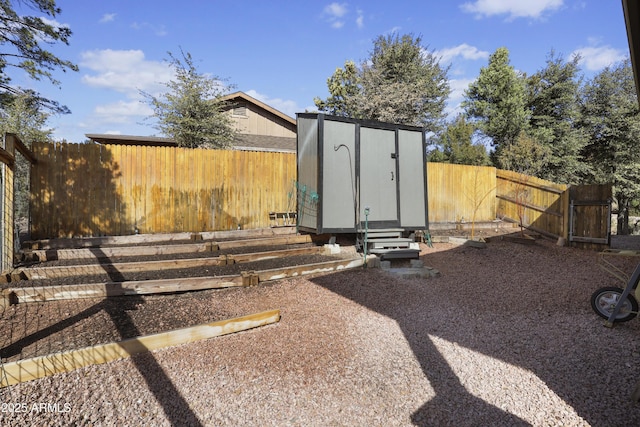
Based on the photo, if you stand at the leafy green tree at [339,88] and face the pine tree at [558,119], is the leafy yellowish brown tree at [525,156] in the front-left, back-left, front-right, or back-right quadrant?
front-right

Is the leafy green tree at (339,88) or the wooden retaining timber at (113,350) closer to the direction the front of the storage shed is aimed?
the wooden retaining timber

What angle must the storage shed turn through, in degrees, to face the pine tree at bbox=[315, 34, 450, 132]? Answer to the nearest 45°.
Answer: approximately 135° to its left

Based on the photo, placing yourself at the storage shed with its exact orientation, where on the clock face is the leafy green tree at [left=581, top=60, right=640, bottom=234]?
The leafy green tree is roughly at 9 o'clock from the storage shed.

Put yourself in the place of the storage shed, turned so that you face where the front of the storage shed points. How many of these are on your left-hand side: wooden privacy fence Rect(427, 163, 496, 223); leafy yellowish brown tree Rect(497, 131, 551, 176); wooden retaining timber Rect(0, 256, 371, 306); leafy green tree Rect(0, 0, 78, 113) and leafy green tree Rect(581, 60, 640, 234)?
3

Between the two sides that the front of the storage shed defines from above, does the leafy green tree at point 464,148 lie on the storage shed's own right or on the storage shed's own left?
on the storage shed's own left

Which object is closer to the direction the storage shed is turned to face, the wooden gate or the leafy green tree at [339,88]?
the wooden gate

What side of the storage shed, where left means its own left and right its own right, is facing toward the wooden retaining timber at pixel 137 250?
right

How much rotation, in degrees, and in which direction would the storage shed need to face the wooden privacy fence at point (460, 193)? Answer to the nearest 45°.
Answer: approximately 90° to its left

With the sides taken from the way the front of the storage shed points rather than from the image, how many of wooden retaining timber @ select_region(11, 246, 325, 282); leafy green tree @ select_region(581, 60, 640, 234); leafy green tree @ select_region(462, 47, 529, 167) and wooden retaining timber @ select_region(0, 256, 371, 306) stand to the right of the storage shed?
2

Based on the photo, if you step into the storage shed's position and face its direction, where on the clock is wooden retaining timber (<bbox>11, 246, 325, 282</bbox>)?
The wooden retaining timber is roughly at 3 o'clock from the storage shed.

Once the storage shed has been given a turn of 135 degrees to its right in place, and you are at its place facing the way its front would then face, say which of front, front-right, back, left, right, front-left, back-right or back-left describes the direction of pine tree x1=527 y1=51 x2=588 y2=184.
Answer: back-right

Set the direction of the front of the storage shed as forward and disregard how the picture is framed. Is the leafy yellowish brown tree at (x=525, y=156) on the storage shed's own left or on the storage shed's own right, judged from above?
on the storage shed's own left

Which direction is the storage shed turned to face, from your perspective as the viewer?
facing the viewer and to the right of the viewer

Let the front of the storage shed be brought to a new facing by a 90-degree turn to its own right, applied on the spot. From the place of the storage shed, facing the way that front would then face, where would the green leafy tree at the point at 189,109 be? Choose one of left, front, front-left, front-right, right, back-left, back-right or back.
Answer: right

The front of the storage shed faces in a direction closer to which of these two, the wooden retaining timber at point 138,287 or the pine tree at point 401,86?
the wooden retaining timber
